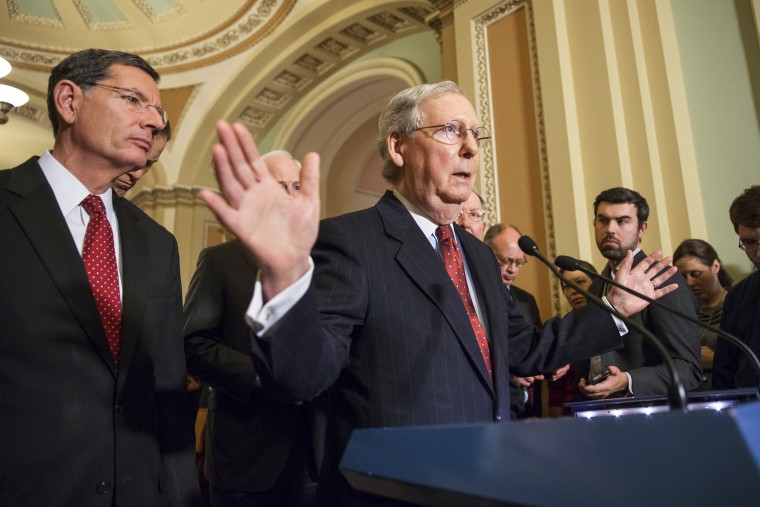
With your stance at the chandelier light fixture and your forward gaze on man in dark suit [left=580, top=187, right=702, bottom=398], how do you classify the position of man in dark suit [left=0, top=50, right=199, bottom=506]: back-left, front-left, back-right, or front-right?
front-right

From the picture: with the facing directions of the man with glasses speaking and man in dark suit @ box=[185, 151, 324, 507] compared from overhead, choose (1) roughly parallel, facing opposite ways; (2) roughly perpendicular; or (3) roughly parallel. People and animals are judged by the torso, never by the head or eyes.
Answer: roughly parallel

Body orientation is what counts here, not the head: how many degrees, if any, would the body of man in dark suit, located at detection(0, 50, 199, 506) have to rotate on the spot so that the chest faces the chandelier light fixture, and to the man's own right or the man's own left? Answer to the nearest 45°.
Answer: approximately 135° to the man's own left

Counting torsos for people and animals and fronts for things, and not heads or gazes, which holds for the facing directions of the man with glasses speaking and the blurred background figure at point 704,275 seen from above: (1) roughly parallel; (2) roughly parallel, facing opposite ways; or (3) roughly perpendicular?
roughly perpendicular

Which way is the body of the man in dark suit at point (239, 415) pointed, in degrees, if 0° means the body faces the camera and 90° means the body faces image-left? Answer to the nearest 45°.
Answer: approximately 315°

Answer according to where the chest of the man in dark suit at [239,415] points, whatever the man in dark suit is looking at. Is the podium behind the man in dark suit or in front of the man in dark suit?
in front

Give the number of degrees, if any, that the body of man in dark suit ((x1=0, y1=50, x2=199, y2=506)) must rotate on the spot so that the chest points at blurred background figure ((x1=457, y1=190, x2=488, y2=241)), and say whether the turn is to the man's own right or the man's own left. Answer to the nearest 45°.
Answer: approximately 90° to the man's own left

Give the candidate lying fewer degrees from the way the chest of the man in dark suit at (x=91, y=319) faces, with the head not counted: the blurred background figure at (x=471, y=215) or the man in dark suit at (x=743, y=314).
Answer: the man in dark suit

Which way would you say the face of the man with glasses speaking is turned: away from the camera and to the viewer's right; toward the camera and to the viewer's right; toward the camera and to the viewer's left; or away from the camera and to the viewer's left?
toward the camera and to the viewer's right

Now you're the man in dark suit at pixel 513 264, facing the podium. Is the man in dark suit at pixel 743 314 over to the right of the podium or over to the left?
left

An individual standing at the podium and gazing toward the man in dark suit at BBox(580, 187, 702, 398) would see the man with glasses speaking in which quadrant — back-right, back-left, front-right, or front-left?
front-left

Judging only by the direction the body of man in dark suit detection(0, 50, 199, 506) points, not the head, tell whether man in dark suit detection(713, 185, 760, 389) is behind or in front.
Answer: in front

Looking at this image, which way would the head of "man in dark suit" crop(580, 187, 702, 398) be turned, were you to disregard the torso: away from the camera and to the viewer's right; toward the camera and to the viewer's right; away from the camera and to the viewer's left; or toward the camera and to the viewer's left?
toward the camera and to the viewer's left

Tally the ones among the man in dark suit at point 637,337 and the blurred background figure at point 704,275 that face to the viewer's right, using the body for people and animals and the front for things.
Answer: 0

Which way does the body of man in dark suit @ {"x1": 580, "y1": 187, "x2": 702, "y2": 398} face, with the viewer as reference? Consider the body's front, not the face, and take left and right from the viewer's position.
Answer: facing the viewer and to the left of the viewer

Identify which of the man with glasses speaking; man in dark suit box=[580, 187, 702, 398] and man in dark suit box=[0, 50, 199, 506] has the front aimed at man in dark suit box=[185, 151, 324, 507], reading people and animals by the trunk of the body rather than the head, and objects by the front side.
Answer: man in dark suit box=[580, 187, 702, 398]

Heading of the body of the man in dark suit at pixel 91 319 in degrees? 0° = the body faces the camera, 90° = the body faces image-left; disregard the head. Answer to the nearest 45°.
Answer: approximately 315°
